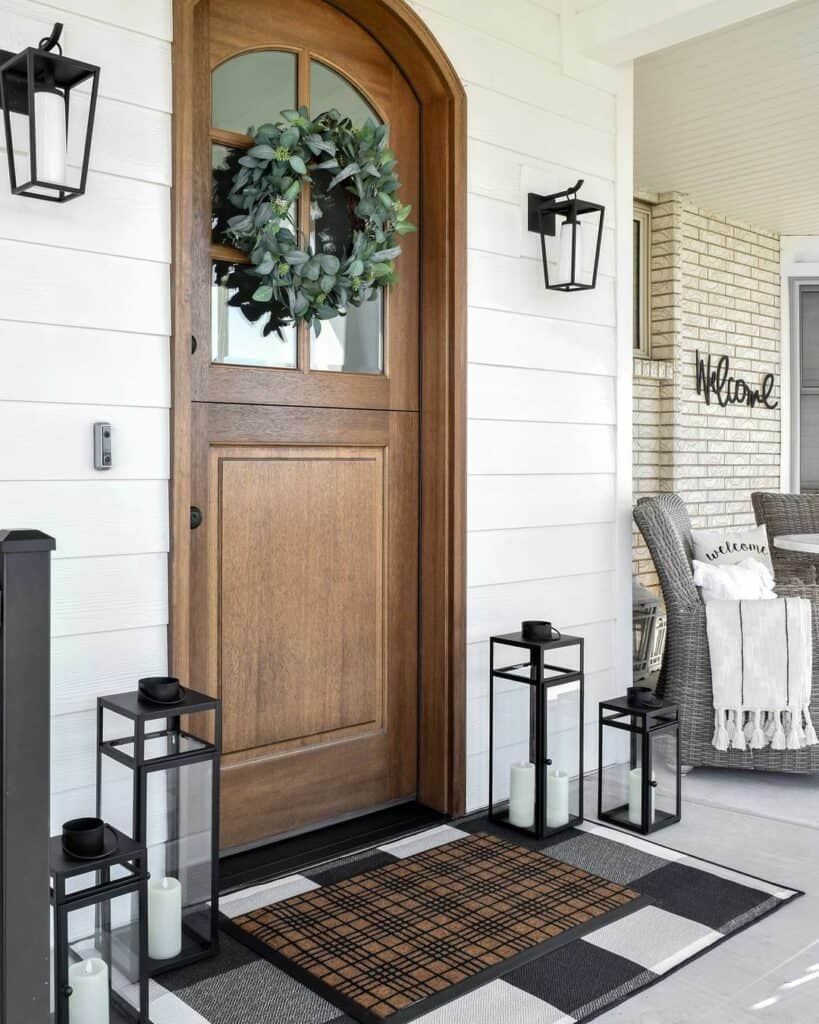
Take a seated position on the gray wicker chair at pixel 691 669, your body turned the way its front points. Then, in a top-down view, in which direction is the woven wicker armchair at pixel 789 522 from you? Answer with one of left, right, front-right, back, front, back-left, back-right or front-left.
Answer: left

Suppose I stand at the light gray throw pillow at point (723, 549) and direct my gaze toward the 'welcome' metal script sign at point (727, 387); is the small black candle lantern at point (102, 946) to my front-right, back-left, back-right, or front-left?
back-left

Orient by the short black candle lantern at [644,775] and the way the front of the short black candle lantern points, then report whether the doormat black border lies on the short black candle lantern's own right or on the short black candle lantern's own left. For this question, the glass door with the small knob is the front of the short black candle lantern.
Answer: on the short black candle lantern's own right

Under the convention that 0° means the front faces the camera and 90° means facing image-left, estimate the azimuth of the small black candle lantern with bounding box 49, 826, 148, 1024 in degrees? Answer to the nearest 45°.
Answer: approximately 315°

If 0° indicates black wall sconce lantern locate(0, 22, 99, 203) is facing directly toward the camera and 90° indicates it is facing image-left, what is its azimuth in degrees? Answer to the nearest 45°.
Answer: approximately 315°

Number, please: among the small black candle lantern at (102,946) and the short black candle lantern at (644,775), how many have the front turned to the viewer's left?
0
